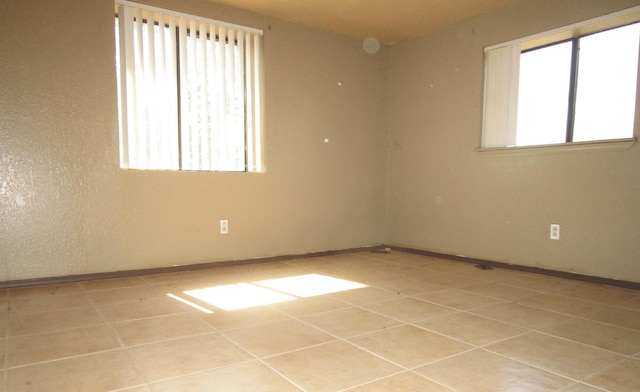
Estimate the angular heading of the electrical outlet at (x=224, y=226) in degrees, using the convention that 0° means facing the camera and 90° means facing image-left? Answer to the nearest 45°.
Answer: approximately 0°

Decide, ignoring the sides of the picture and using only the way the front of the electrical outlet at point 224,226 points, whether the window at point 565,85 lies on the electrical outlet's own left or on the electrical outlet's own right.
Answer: on the electrical outlet's own left
